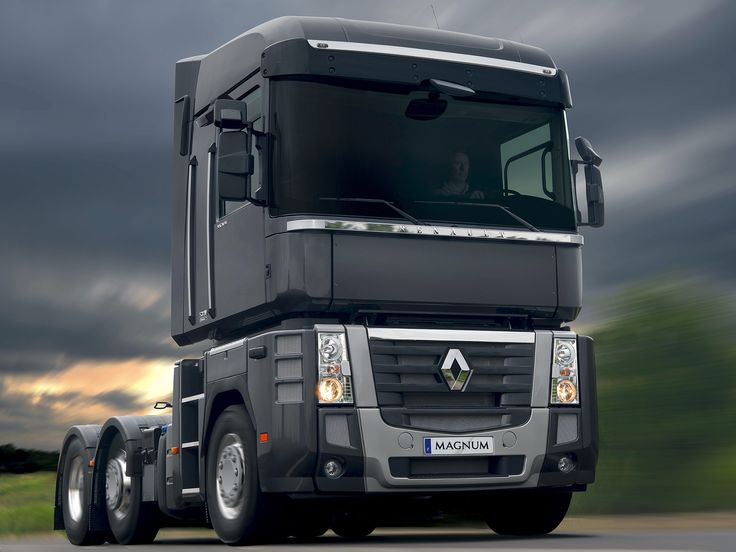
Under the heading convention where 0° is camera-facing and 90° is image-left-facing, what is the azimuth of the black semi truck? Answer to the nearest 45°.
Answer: approximately 315°
